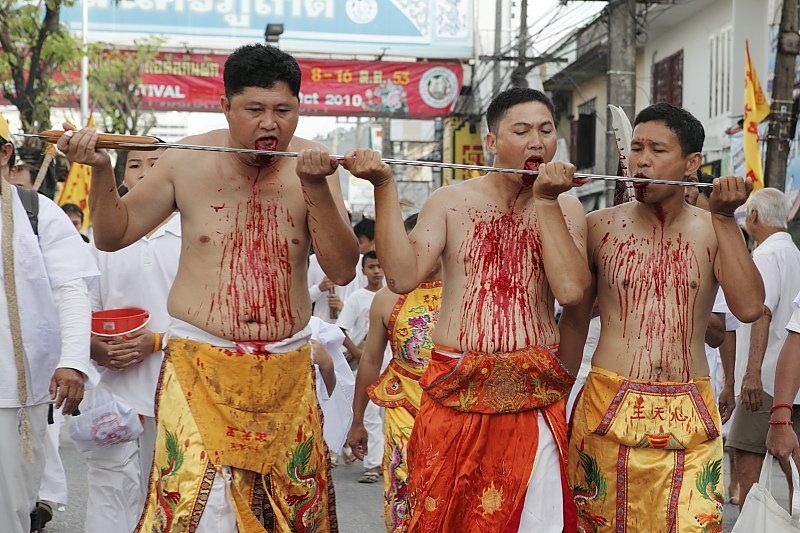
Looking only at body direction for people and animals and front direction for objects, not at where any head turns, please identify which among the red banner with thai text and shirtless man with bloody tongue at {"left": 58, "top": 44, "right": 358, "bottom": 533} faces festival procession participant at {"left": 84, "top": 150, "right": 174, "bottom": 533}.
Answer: the red banner with thai text

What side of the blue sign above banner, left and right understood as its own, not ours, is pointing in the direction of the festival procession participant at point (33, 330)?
front

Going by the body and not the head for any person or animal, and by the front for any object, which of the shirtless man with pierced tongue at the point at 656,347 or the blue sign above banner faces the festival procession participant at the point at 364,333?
the blue sign above banner

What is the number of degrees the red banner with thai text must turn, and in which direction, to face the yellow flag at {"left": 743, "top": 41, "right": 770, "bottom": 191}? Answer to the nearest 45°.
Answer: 0° — it already faces it

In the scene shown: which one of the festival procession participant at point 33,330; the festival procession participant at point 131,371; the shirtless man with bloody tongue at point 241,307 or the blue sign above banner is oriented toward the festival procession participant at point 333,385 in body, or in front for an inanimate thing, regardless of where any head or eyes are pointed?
the blue sign above banner

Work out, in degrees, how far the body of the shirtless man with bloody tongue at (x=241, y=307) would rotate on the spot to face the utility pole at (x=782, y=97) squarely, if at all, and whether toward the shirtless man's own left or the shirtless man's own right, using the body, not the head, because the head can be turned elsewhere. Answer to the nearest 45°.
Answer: approximately 135° to the shirtless man's own left
